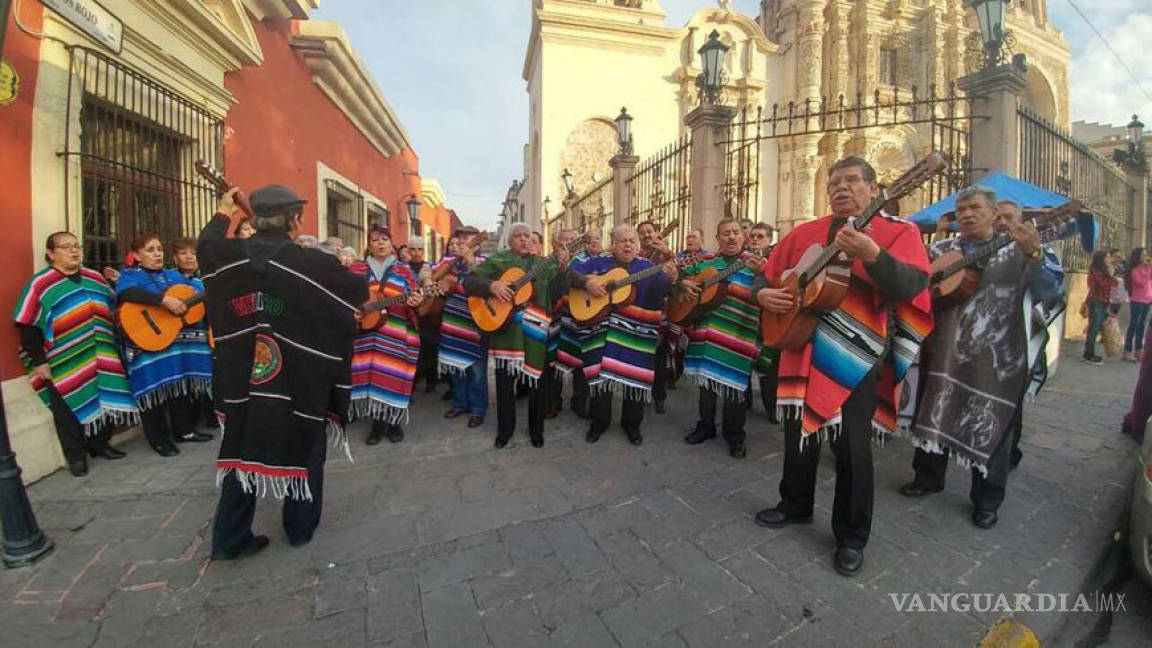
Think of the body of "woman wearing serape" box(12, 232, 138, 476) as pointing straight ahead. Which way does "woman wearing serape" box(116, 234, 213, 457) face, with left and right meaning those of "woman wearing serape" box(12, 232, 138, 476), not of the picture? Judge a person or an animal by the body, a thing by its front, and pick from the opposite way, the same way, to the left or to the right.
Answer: the same way

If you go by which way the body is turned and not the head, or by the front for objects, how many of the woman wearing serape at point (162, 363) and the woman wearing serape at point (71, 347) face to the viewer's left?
0

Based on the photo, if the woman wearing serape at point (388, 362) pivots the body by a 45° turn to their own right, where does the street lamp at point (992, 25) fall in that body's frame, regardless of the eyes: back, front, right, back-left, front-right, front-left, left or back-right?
back-left

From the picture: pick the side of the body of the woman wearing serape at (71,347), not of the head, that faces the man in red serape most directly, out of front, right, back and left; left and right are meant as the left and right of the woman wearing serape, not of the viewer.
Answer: front

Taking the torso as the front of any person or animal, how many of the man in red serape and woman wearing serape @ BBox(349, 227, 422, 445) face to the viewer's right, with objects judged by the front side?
0

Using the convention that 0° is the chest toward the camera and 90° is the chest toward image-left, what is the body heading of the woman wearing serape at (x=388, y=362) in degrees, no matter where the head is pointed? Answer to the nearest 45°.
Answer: approximately 0°

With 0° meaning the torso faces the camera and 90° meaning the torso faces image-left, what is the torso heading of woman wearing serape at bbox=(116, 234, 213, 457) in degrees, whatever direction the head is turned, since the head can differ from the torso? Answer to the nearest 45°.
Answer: approximately 315°

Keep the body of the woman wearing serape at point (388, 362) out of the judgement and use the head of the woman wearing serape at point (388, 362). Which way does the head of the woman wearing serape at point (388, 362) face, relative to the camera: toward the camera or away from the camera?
toward the camera

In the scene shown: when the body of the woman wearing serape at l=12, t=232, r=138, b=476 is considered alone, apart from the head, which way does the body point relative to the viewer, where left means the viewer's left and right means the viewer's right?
facing the viewer and to the right of the viewer

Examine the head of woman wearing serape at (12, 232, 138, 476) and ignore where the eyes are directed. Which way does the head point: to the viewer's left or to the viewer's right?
to the viewer's right

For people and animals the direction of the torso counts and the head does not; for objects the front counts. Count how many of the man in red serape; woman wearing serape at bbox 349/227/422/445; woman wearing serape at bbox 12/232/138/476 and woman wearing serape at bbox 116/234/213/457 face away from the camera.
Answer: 0
